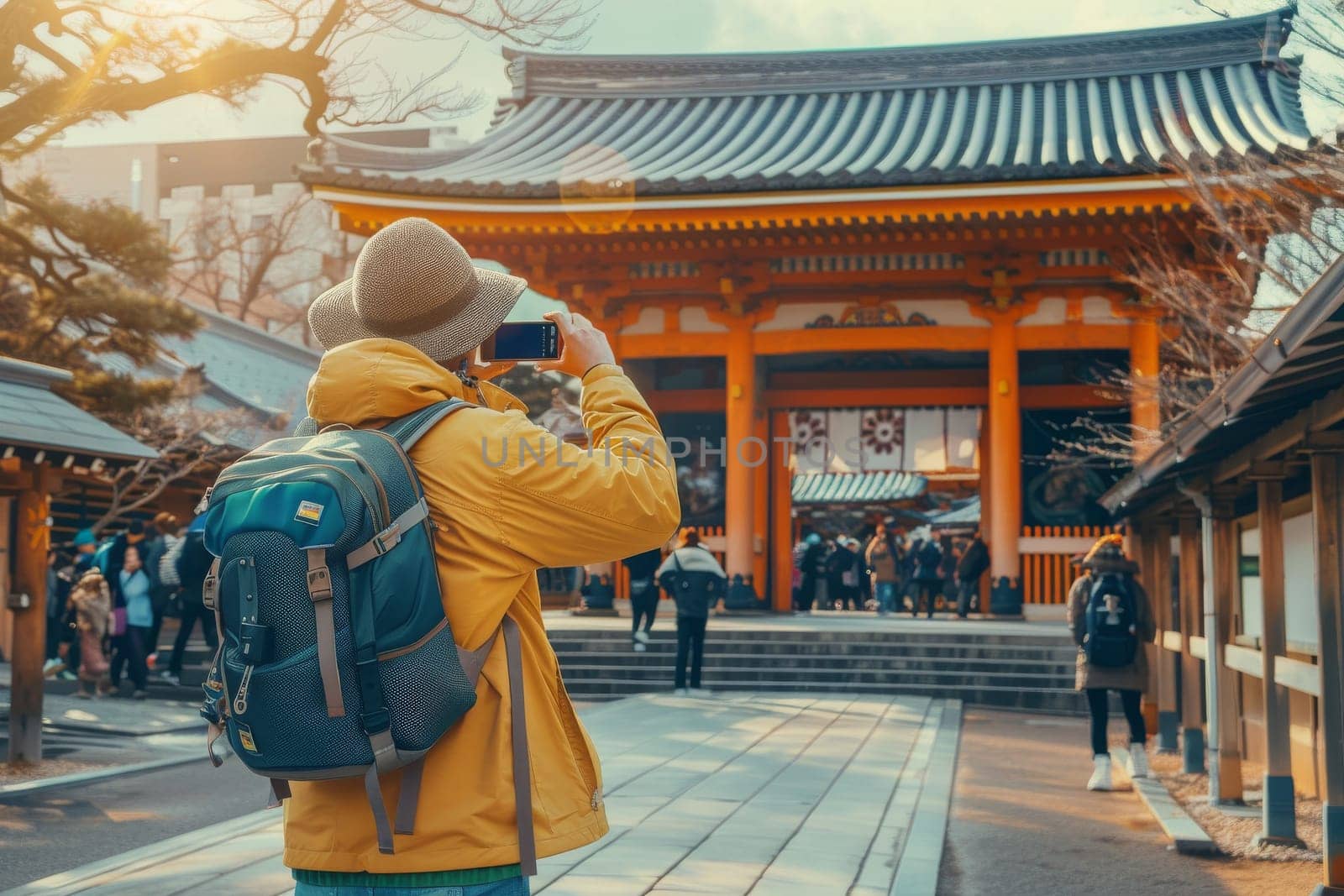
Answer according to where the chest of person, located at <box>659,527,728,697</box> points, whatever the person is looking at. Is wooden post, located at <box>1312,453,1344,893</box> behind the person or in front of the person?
behind

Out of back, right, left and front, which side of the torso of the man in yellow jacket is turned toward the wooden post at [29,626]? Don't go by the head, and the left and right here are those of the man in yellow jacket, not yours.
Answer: left

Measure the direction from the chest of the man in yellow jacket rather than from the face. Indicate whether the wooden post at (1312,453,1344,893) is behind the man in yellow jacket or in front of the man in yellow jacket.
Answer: in front

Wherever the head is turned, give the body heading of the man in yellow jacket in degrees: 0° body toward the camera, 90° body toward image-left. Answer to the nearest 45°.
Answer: approximately 225°

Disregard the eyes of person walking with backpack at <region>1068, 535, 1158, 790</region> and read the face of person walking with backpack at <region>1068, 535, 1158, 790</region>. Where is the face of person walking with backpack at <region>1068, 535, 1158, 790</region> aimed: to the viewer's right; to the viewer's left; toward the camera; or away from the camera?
away from the camera

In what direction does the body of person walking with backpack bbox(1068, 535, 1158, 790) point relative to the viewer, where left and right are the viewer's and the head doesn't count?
facing away from the viewer

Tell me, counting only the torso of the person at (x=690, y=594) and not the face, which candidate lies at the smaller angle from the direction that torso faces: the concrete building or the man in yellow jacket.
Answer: the concrete building

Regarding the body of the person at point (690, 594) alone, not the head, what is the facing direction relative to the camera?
away from the camera
